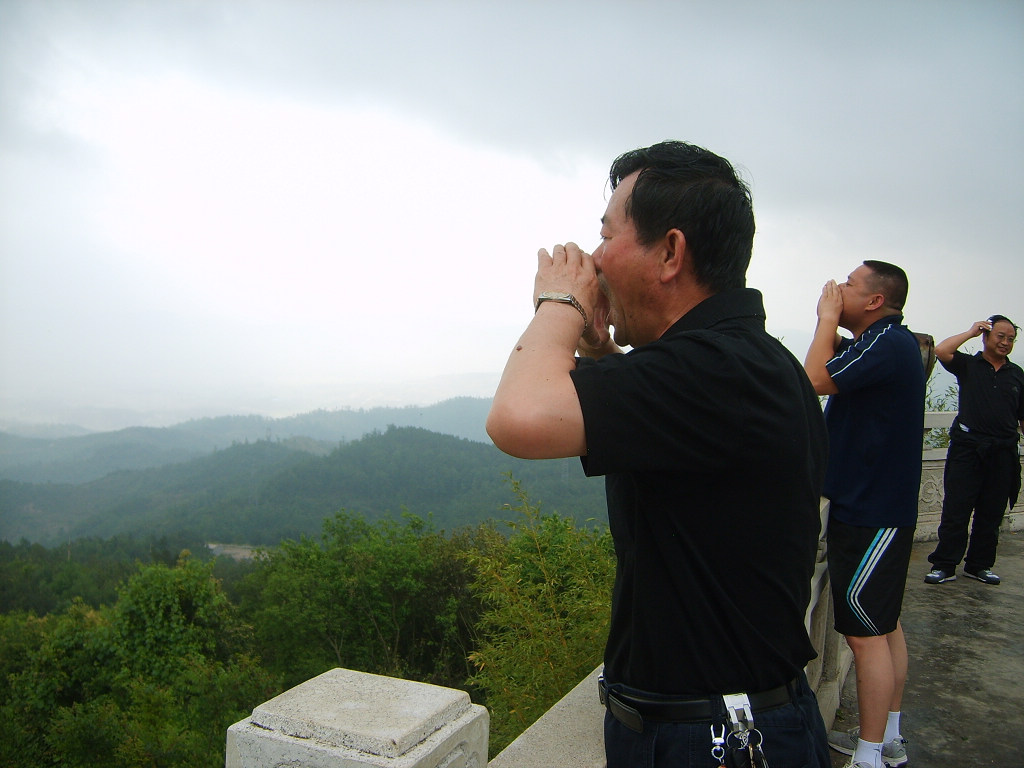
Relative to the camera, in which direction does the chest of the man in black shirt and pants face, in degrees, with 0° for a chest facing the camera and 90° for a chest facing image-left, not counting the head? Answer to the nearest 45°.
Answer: approximately 0°

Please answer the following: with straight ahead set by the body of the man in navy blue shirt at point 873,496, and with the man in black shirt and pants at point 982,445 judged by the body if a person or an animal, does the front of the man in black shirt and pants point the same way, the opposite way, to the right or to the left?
to the left

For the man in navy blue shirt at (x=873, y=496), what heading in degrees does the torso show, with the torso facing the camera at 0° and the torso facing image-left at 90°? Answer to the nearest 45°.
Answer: approximately 90°

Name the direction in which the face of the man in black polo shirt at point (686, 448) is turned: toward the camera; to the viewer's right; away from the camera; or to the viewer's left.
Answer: to the viewer's left

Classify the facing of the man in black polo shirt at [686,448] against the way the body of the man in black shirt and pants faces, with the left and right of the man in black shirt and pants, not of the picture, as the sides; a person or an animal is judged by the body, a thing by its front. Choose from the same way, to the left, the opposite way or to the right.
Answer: to the right

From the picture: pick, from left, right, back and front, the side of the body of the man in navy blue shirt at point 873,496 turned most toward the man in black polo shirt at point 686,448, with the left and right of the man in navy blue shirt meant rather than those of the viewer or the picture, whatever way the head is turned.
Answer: left

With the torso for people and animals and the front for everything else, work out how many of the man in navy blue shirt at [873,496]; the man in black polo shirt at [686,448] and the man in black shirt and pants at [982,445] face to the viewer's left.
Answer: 2

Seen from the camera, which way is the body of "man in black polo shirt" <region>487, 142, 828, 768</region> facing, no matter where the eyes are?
to the viewer's left

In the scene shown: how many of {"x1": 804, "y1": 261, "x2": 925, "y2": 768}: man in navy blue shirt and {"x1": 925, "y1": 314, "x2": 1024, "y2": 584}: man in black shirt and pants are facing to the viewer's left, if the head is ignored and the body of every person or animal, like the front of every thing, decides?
1
